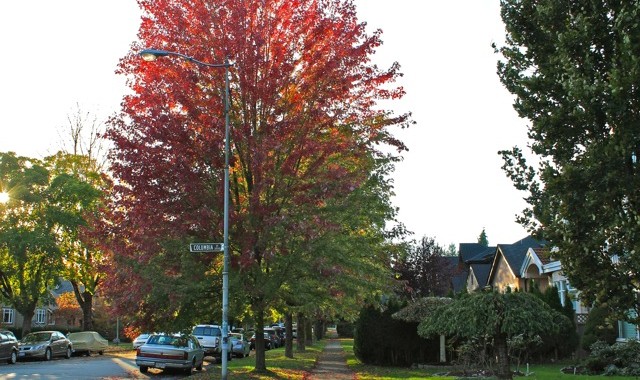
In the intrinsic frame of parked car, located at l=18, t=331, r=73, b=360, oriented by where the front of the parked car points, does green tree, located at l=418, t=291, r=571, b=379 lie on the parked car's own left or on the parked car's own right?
on the parked car's own left

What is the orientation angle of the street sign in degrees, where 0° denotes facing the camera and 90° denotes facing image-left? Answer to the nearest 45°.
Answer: approximately 0°

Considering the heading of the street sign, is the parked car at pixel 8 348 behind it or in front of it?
behind

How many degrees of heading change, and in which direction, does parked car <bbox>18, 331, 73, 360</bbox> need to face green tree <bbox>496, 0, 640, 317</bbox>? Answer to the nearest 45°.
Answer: approximately 45° to its left
